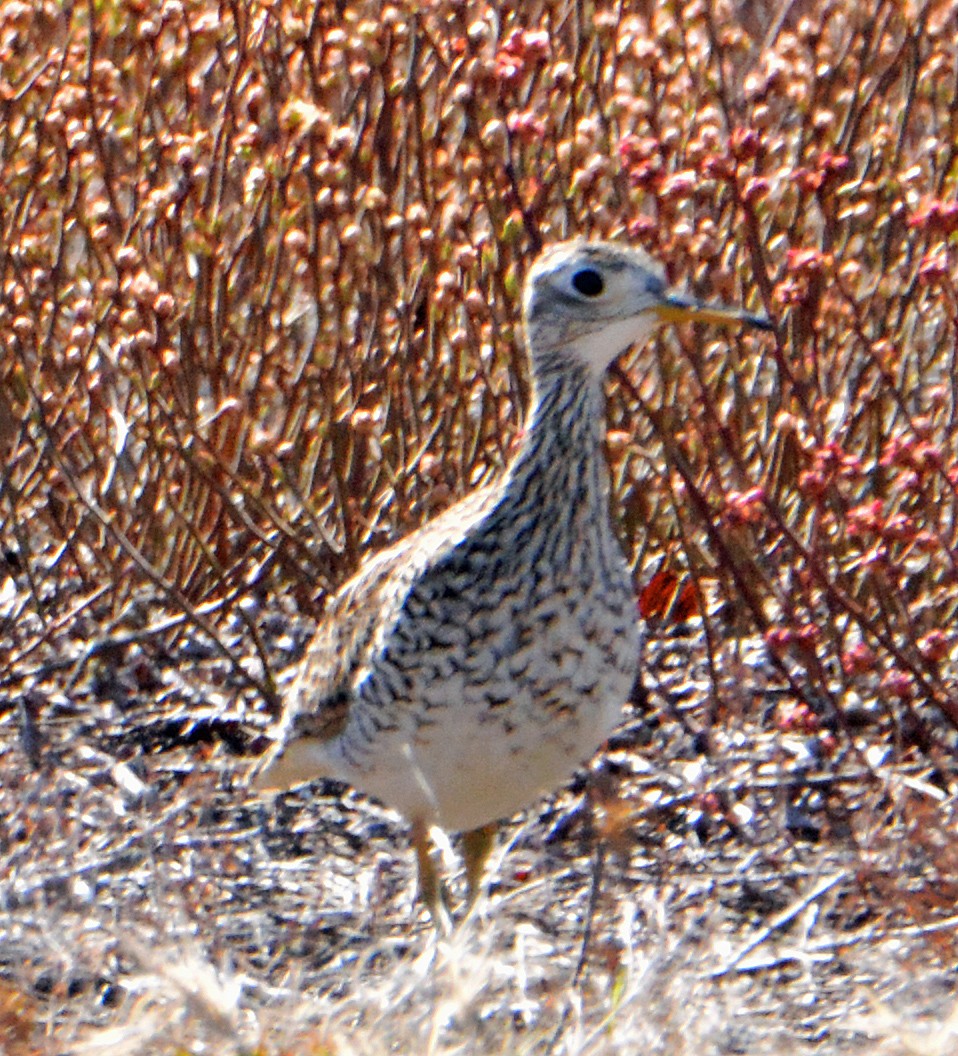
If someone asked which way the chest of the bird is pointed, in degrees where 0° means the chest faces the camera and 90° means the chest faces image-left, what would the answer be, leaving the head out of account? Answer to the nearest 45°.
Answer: approximately 315°
